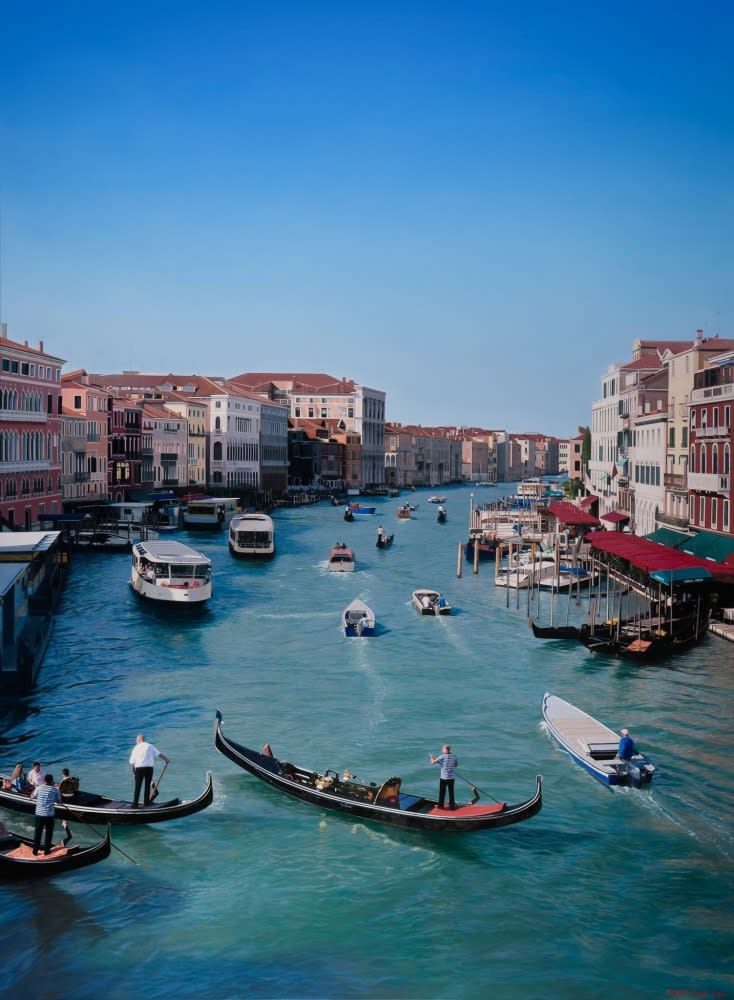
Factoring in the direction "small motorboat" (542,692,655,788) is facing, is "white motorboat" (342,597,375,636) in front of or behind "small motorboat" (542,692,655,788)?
in front

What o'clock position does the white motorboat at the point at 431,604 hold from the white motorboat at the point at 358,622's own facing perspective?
the white motorboat at the point at 431,604 is roughly at 1 o'clock from the white motorboat at the point at 358,622.

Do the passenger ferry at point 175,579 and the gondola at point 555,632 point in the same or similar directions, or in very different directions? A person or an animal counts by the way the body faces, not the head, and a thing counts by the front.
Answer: very different directions

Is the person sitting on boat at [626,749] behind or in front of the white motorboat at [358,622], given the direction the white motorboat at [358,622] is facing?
behind

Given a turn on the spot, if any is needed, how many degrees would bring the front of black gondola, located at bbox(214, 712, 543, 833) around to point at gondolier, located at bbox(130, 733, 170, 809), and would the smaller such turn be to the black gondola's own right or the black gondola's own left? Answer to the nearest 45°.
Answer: approximately 45° to the black gondola's own left

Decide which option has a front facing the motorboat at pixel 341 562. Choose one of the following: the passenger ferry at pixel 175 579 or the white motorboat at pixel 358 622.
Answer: the white motorboat

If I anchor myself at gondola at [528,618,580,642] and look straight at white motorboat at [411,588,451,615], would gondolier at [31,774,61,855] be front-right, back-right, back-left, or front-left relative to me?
back-left

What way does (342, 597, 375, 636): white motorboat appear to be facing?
away from the camera

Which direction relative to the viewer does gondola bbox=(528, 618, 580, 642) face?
to the viewer's left

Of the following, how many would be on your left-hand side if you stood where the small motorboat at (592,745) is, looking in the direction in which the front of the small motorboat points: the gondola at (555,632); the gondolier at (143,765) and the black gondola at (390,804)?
2
